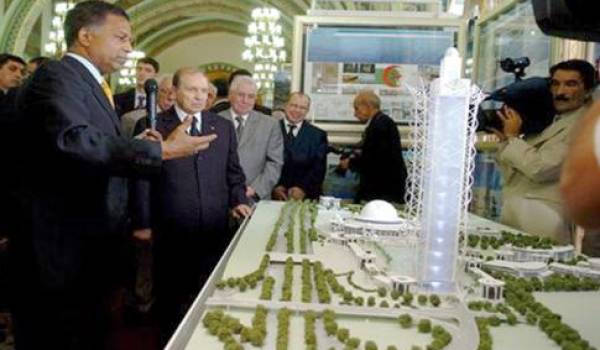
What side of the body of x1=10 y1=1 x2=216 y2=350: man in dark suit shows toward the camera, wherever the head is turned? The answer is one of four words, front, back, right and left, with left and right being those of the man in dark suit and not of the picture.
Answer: right

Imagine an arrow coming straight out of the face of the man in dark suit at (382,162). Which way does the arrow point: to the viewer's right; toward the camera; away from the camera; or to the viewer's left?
to the viewer's left

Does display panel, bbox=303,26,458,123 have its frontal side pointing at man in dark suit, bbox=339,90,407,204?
yes

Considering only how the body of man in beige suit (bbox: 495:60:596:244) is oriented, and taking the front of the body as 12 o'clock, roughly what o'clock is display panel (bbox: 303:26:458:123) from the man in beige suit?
The display panel is roughly at 2 o'clock from the man in beige suit.

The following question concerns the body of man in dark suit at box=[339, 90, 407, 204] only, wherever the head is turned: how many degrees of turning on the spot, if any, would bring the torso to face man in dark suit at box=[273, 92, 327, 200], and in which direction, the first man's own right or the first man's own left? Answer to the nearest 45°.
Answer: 0° — they already face them

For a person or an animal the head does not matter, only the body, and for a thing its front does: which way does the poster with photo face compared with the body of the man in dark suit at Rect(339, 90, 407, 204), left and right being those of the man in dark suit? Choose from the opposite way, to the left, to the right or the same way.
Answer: to the left

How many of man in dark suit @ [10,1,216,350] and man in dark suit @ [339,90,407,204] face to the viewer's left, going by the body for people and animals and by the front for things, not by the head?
1

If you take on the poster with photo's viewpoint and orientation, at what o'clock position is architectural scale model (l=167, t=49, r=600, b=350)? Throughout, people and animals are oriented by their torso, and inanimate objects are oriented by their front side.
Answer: The architectural scale model is roughly at 12 o'clock from the poster with photo.

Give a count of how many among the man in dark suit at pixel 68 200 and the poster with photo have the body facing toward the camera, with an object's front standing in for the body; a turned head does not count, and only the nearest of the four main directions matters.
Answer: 1

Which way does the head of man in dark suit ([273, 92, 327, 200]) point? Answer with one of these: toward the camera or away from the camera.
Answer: toward the camera

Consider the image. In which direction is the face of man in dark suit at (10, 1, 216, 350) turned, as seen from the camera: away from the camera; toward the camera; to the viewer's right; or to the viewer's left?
to the viewer's right

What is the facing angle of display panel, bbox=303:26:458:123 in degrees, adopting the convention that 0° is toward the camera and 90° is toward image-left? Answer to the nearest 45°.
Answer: approximately 0°

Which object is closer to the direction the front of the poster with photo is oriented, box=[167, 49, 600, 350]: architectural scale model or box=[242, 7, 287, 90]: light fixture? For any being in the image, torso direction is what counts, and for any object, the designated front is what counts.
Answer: the architectural scale model

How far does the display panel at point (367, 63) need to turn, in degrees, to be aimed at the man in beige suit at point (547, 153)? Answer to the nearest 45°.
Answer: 0° — it already faces them

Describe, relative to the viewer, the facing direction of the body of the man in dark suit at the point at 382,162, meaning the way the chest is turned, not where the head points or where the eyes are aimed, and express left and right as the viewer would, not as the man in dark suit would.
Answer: facing to the left of the viewer

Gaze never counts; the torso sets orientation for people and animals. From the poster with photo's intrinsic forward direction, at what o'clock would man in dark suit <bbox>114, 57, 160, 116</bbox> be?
The man in dark suit is roughly at 2 o'clock from the poster with photo.

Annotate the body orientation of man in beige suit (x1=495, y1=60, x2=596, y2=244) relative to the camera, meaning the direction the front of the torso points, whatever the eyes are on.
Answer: to the viewer's left
